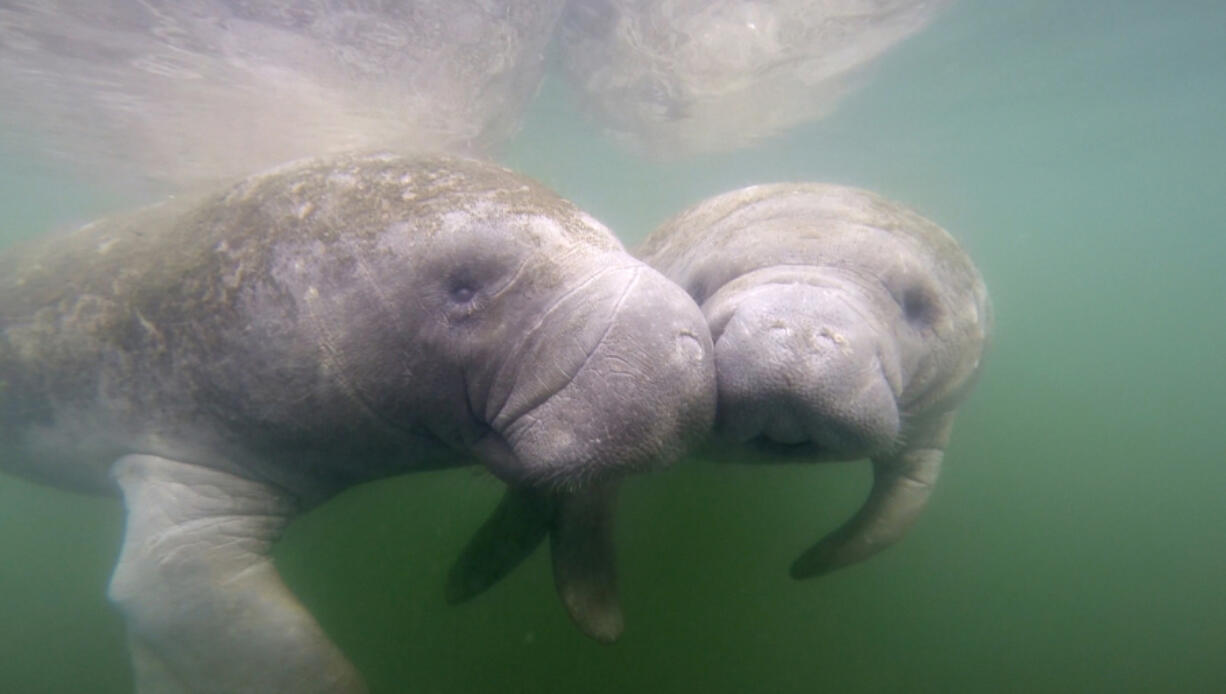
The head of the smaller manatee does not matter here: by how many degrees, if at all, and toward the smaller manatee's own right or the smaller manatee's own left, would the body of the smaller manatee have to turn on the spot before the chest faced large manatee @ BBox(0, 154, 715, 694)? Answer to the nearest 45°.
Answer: approximately 45° to the smaller manatee's own right

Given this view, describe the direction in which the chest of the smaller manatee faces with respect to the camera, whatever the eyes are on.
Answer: toward the camera
